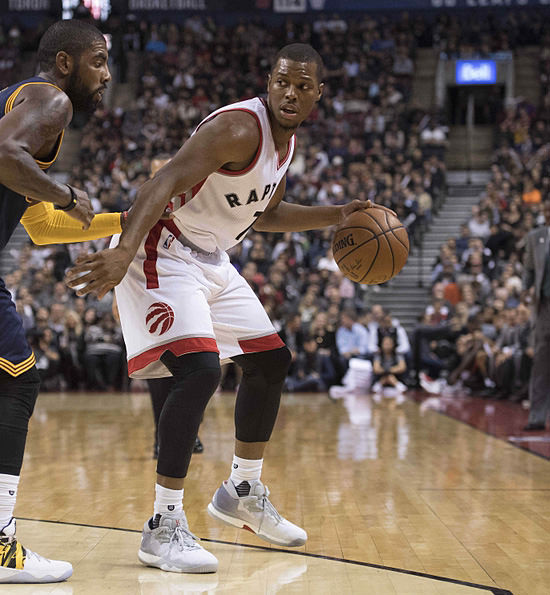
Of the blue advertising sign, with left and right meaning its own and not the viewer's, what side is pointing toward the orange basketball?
front

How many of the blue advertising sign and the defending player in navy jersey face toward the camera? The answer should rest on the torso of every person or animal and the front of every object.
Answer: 1

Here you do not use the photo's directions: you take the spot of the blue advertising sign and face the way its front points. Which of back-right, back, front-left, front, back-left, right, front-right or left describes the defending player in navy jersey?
front

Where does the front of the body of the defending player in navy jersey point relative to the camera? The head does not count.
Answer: to the viewer's right

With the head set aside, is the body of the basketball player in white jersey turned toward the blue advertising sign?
no

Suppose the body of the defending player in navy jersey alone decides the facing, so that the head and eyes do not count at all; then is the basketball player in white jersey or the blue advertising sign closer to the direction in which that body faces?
the basketball player in white jersey

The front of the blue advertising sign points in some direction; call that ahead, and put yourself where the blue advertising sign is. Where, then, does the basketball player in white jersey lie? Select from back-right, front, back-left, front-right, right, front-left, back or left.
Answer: front

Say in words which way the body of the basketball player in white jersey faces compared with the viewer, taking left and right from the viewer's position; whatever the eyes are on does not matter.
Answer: facing the viewer and to the right of the viewer

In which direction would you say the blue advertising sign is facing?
toward the camera

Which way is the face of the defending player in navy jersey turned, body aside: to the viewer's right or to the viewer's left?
to the viewer's right

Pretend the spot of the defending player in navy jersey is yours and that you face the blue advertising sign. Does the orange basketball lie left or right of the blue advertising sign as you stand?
right

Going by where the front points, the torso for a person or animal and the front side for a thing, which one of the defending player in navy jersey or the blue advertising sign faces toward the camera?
the blue advertising sign

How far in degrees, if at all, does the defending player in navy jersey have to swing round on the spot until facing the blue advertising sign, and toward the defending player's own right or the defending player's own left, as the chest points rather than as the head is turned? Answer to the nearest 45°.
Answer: approximately 45° to the defending player's own left
